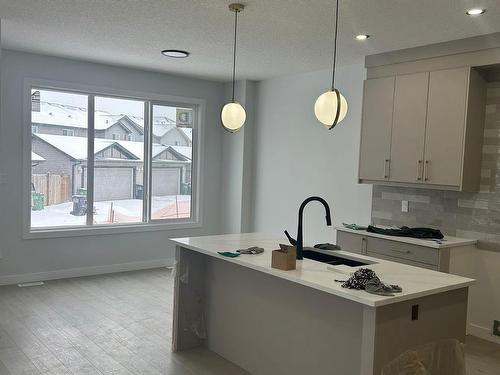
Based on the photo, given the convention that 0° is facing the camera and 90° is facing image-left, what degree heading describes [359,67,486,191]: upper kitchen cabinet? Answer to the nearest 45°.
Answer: approximately 45°

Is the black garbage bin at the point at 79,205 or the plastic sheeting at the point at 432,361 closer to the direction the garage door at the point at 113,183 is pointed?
the plastic sheeting

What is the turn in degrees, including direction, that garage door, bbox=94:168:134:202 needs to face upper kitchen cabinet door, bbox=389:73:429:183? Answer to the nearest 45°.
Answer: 0° — it already faces it

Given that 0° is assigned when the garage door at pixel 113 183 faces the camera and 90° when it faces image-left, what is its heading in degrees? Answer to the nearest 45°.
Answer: approximately 315°
